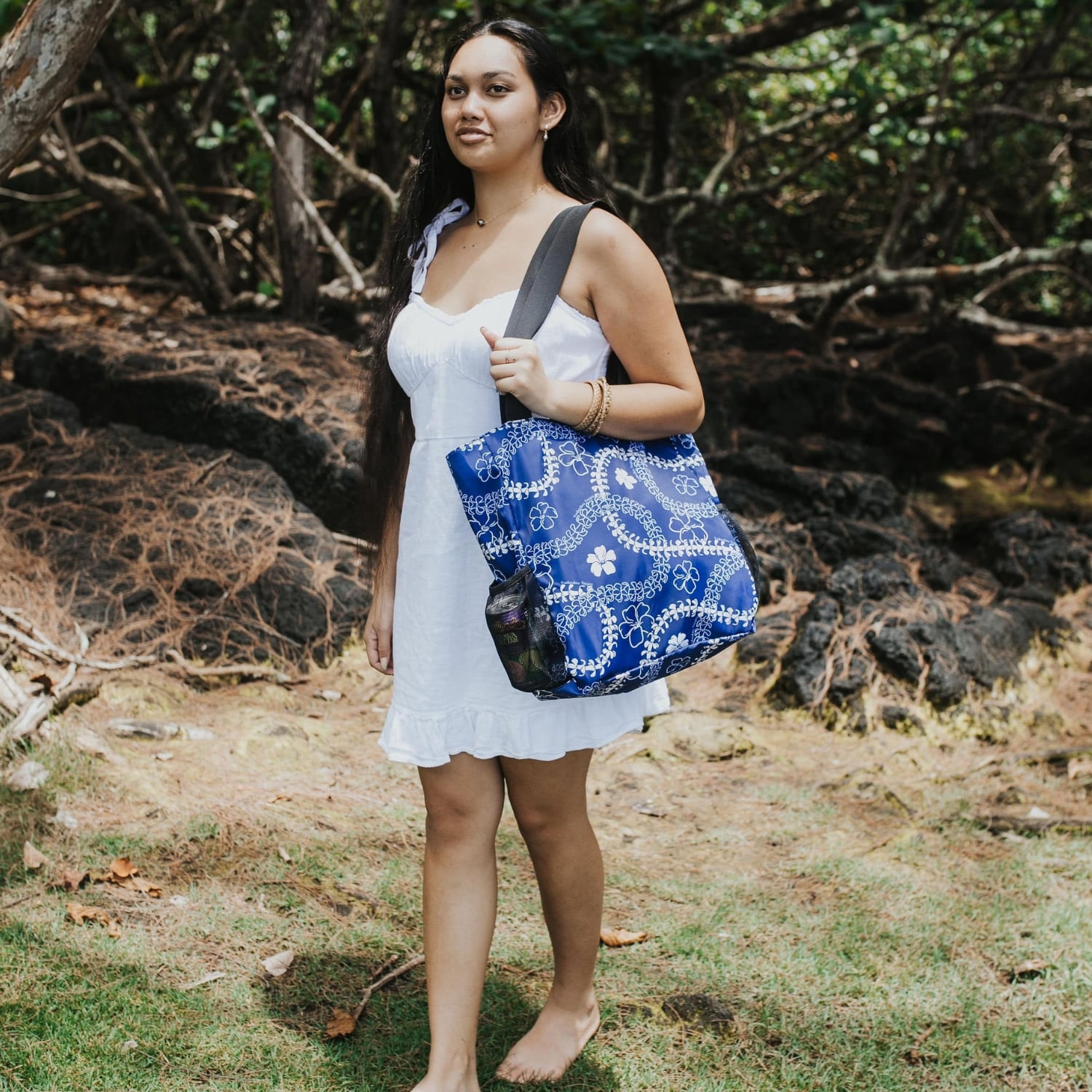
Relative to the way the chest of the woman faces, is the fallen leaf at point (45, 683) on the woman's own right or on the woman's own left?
on the woman's own right

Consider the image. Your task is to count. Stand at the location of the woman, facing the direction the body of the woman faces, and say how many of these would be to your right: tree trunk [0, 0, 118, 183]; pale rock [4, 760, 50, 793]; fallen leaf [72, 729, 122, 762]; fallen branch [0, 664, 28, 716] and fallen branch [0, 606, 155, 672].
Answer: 5

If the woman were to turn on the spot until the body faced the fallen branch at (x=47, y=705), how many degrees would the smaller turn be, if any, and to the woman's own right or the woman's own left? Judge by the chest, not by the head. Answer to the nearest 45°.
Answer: approximately 90° to the woman's own right

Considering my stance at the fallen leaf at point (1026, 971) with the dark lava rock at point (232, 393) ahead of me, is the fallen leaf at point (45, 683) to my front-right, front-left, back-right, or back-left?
front-left

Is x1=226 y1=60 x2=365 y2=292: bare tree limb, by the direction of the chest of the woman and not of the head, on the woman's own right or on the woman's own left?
on the woman's own right

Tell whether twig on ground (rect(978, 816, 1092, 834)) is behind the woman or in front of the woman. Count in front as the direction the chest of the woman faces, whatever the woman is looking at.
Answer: behind

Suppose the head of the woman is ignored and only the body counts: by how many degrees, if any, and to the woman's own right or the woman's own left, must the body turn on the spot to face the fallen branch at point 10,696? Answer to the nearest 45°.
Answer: approximately 90° to the woman's own right

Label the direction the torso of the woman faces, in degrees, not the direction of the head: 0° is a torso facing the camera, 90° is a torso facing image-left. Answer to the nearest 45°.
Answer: approximately 45°

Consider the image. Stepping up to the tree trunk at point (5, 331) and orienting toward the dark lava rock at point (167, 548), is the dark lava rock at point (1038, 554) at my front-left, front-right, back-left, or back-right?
front-left

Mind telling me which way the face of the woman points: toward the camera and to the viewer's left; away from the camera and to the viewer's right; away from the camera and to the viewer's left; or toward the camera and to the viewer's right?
toward the camera and to the viewer's left

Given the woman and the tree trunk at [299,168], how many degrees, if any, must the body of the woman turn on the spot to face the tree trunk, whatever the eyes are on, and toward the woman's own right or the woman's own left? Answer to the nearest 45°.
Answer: approximately 135° to the woman's own right

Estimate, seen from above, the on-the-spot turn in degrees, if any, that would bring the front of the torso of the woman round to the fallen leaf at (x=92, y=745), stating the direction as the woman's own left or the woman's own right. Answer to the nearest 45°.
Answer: approximately 90° to the woman's own right

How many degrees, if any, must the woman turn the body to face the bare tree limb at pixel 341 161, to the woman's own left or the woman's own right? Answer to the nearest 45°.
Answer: approximately 135° to the woman's own right

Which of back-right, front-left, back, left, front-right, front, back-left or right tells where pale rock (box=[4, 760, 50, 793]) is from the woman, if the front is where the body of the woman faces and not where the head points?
right

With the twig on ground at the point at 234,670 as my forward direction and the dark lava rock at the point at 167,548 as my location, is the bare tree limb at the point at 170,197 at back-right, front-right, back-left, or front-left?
back-left

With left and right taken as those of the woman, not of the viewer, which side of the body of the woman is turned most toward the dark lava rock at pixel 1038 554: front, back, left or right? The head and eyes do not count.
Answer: back
